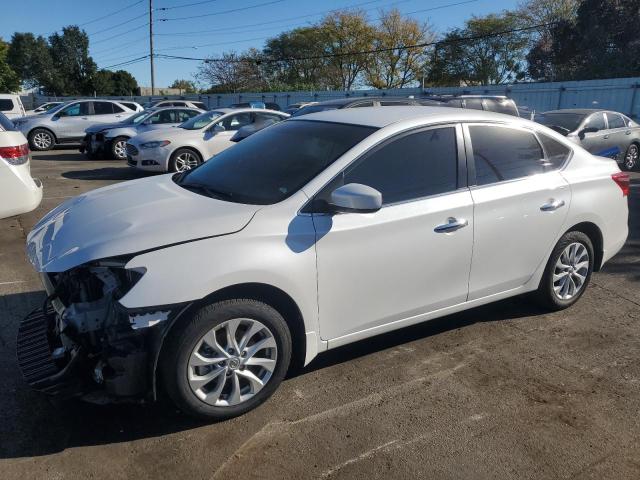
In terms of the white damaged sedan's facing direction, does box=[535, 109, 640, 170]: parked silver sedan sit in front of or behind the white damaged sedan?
behind

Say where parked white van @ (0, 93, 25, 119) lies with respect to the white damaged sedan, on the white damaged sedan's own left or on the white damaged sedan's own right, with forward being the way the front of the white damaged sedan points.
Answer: on the white damaged sedan's own right

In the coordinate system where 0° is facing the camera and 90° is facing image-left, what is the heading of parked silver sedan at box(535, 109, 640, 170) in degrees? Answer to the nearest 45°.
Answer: approximately 45°

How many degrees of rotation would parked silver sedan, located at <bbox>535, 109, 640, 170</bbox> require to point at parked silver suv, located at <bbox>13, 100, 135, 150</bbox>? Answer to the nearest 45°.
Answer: approximately 45° to its right

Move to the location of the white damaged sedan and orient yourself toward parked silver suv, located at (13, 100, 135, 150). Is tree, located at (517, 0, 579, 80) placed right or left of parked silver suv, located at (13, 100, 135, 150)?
right

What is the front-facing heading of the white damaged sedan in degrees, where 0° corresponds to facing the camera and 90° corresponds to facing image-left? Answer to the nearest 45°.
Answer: approximately 45°

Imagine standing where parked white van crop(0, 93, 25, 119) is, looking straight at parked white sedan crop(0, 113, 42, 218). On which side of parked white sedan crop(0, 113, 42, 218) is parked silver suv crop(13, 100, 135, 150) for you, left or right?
left
